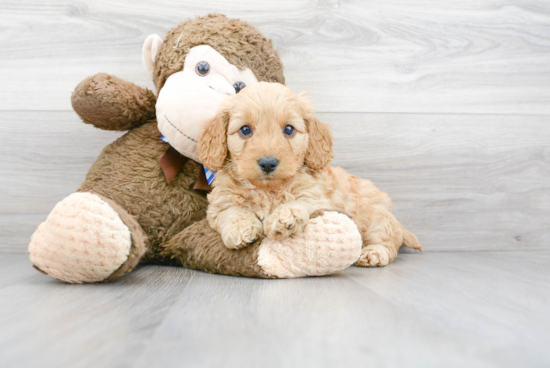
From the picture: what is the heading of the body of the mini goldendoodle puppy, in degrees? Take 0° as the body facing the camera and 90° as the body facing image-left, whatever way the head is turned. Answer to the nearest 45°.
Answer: approximately 45°
